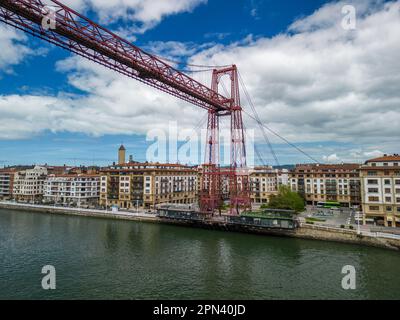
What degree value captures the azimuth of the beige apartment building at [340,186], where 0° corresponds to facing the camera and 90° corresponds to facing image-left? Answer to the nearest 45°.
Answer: approximately 0°

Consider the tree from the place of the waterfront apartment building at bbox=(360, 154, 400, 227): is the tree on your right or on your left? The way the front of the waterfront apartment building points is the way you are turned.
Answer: on your right

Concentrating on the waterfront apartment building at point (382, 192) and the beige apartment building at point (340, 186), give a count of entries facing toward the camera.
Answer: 2

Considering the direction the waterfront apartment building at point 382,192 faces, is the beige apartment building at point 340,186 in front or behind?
behind
